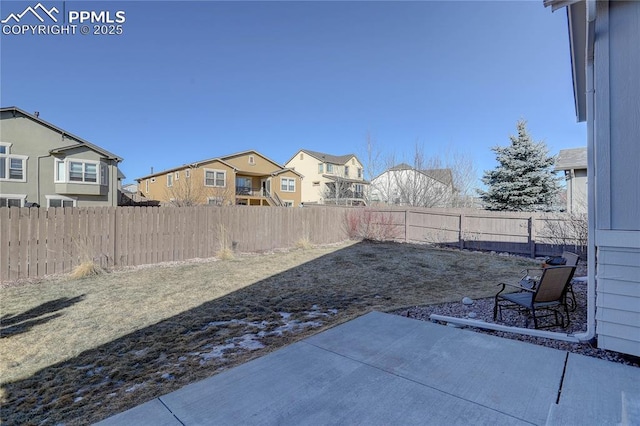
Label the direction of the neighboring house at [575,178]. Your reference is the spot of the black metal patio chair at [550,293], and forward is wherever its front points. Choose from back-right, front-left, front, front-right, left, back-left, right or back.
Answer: front-right

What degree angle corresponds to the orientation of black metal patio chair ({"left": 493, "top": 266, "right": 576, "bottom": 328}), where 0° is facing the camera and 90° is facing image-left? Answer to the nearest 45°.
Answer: approximately 135°

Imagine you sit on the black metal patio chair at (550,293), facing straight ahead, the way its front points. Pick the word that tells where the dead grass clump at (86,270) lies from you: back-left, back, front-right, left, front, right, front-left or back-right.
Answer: front-left

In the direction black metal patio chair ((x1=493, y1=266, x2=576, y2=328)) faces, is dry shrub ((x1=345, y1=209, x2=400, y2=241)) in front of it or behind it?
in front

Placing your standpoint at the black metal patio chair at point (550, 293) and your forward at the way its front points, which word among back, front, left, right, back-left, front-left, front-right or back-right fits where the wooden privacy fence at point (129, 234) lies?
front-left

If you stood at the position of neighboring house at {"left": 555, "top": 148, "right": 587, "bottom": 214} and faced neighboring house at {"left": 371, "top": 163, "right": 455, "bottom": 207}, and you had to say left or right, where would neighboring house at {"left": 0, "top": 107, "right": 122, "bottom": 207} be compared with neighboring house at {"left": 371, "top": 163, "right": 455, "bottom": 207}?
left

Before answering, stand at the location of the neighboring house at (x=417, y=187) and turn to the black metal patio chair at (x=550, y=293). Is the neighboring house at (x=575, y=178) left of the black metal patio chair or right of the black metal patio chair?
left

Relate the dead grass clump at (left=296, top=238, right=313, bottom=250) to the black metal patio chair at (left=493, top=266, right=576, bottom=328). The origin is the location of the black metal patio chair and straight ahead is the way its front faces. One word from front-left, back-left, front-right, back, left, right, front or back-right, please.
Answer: front

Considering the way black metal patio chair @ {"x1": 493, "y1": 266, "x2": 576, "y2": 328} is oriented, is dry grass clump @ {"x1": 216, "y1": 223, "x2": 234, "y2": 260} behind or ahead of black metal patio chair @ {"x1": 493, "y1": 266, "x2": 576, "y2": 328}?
ahead

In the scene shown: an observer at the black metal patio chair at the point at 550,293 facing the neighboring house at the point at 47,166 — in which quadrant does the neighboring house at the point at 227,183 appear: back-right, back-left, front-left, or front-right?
front-right
